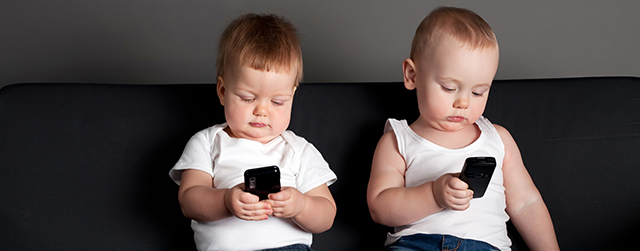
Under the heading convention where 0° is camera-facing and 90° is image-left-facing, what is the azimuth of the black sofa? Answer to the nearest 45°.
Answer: approximately 0°
